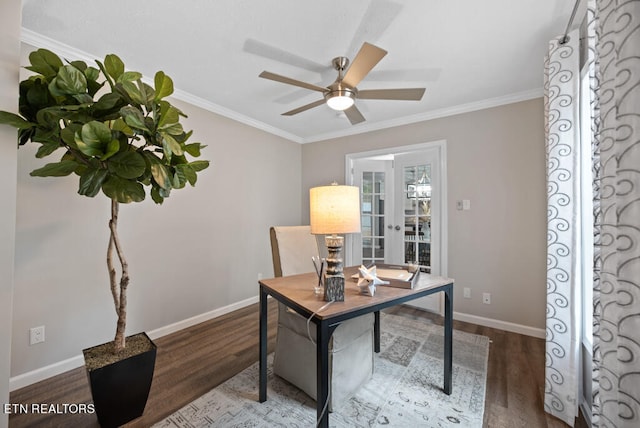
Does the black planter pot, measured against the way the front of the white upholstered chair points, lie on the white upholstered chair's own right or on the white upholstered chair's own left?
on the white upholstered chair's own right

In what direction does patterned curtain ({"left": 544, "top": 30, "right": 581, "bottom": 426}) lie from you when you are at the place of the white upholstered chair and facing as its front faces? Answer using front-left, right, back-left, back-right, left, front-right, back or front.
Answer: front-left

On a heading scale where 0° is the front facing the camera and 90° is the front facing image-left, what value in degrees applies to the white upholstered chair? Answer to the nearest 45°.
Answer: approximately 315°

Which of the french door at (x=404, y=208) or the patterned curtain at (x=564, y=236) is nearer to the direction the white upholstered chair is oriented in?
the patterned curtain
